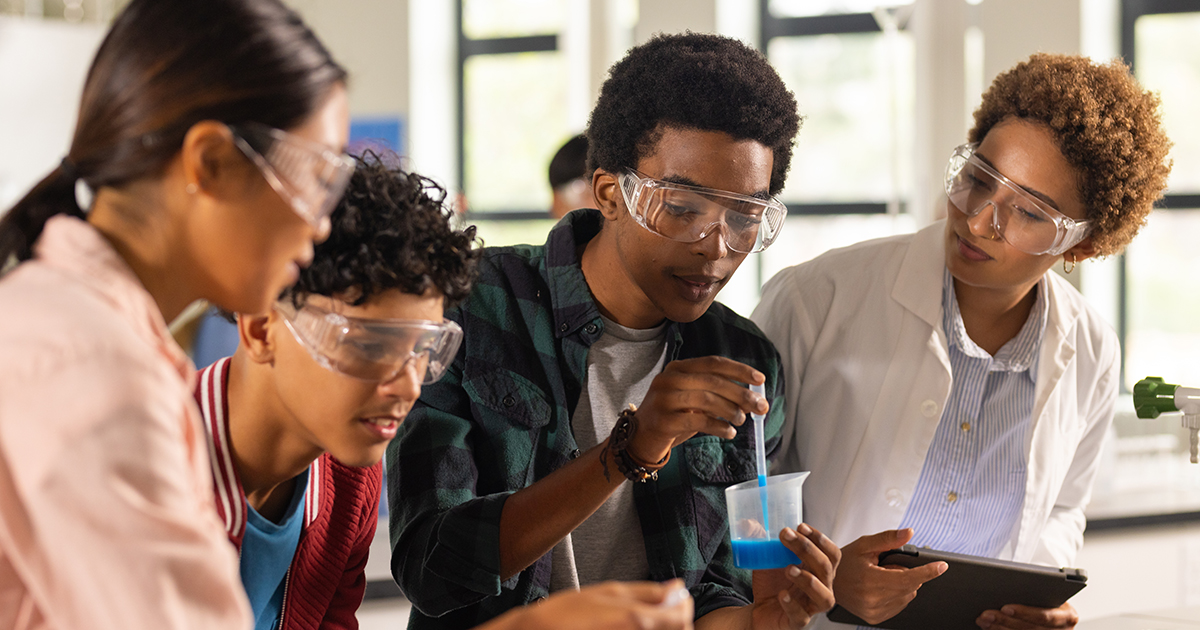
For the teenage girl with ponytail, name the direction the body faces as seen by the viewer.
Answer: to the viewer's right

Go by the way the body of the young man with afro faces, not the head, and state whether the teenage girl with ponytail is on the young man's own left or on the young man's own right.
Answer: on the young man's own right

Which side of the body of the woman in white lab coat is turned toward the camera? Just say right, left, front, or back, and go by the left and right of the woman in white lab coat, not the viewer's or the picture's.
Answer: front

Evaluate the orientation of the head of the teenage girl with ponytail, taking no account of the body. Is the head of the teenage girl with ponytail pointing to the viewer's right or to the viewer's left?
to the viewer's right

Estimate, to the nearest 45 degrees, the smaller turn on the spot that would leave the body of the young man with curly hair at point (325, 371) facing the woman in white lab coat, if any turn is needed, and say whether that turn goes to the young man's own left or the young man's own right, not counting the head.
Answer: approximately 90° to the young man's own left

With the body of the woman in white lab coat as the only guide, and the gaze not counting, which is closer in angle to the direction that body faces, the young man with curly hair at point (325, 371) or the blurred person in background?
the young man with curly hair

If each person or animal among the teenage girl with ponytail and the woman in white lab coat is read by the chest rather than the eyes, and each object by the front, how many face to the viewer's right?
1
